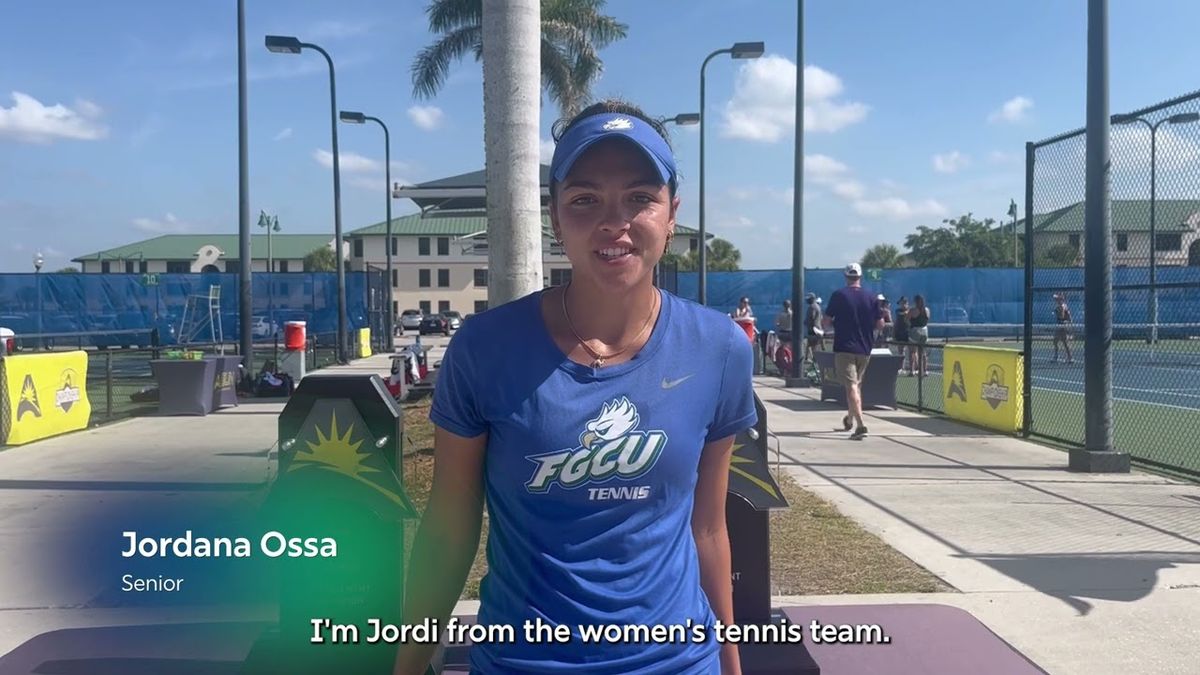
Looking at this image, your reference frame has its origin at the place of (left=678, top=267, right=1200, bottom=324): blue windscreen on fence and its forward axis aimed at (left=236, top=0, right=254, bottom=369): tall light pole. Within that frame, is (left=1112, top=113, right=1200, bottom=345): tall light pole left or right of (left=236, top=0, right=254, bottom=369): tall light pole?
left

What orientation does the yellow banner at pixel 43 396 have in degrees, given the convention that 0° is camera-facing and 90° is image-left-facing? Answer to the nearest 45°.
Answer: approximately 315°

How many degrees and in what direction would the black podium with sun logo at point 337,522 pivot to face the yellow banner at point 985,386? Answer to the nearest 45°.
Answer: approximately 135° to its left

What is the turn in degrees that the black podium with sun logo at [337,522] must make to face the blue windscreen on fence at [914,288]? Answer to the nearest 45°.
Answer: approximately 135° to its left
